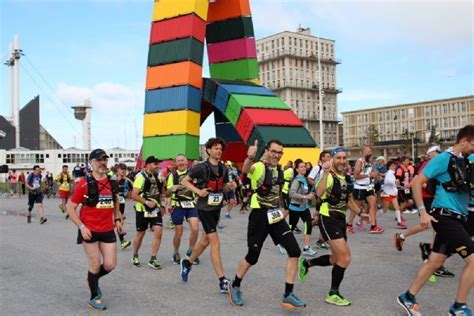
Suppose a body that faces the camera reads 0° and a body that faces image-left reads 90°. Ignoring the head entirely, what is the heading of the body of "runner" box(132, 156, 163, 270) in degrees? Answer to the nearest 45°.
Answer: approximately 315°

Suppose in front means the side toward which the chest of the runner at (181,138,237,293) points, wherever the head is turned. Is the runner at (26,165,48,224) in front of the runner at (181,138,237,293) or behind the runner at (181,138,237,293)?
behind

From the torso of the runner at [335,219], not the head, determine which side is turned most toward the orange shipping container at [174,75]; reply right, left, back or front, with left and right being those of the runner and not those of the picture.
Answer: back

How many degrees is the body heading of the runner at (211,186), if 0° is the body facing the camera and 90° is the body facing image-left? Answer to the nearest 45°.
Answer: approximately 315°

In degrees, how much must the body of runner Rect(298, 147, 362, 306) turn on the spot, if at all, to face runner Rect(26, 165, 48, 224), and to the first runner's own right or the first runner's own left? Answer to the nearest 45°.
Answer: approximately 180°

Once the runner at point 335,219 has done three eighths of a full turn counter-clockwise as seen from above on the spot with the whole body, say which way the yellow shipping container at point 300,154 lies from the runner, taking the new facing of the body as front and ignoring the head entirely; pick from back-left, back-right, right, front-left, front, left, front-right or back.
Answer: front

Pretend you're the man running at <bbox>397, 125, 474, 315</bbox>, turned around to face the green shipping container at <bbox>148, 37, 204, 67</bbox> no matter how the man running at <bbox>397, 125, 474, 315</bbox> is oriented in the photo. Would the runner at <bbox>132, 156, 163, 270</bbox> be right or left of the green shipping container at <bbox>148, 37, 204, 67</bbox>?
left

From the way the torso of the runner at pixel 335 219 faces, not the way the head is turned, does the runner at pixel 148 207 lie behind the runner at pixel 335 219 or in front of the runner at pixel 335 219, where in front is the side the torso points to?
behind

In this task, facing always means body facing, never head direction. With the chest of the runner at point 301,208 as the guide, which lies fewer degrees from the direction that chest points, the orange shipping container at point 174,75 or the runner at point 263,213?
the runner
